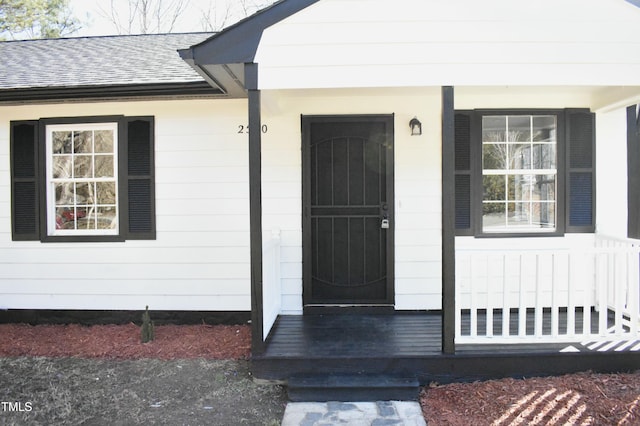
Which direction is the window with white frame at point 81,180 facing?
toward the camera

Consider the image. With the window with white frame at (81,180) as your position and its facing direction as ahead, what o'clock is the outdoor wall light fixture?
The outdoor wall light fixture is roughly at 10 o'clock from the window with white frame.
